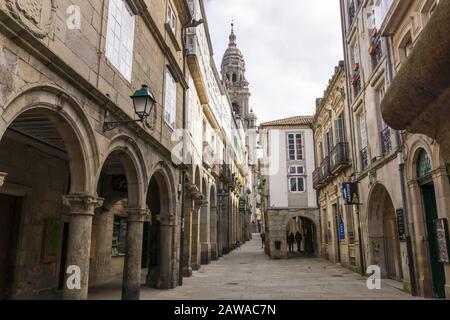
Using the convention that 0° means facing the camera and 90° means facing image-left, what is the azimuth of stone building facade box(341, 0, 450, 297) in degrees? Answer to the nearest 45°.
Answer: approximately 45°

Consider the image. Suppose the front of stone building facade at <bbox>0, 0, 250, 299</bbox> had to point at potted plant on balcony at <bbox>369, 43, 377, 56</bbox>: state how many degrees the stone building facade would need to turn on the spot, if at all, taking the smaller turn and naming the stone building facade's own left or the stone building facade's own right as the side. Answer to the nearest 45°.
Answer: approximately 45° to the stone building facade's own left

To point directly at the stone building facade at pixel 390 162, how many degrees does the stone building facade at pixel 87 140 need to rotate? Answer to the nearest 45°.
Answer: approximately 45° to its left

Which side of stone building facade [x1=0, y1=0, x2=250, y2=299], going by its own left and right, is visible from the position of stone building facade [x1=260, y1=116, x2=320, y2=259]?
left

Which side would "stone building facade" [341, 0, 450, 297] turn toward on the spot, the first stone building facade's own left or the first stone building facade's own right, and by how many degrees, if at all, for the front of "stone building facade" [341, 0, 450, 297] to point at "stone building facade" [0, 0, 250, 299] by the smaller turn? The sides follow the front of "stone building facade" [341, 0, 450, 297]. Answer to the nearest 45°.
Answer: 0° — it already faces it

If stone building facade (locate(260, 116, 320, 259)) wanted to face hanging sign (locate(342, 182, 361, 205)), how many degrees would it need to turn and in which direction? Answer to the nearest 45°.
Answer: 0° — it already faces it

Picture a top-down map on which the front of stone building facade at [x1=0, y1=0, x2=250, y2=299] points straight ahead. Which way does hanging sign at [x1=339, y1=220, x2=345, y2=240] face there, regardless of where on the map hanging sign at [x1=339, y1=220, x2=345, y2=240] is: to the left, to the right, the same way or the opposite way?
to the right

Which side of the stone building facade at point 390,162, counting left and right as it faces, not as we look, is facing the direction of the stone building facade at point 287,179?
right

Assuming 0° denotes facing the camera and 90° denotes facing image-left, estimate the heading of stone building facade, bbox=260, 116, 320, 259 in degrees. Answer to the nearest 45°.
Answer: approximately 0°
